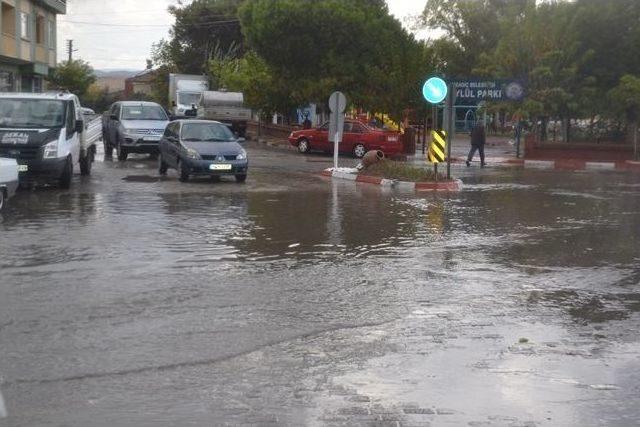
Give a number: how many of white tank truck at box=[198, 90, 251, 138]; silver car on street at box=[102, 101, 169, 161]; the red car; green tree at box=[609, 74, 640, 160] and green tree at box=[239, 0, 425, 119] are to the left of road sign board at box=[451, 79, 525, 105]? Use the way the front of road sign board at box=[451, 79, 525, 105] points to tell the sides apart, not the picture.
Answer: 1

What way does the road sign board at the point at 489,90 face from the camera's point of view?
toward the camera

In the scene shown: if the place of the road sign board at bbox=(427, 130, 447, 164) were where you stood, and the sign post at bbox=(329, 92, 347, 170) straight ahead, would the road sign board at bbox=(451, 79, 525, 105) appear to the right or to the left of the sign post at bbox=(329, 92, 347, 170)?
right

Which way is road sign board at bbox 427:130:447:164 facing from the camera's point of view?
toward the camera

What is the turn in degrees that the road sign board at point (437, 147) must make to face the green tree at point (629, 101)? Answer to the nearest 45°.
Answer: approximately 135° to its left

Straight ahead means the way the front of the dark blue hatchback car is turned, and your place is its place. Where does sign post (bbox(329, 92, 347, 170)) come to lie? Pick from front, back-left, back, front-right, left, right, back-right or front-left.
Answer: left

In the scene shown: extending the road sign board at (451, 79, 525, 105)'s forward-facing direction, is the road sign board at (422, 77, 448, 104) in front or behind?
in front

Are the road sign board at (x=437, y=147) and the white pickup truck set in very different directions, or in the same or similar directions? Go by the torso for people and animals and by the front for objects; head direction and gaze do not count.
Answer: same or similar directions

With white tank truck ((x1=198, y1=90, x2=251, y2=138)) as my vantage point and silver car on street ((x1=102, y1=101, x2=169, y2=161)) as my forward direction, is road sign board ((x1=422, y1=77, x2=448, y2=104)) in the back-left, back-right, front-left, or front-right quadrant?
front-left

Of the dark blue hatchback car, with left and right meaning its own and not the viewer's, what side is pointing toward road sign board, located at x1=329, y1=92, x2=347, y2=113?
left

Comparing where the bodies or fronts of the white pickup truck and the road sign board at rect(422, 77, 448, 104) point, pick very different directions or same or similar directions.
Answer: same or similar directions

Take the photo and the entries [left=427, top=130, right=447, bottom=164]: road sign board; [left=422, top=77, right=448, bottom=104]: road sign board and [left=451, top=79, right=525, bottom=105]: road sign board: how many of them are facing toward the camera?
3

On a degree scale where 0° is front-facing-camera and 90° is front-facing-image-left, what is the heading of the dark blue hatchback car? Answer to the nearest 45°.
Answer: approximately 315°

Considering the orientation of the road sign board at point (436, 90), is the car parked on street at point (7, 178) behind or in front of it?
in front

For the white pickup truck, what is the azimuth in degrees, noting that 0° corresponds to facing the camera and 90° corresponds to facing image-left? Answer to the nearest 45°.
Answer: approximately 45°
